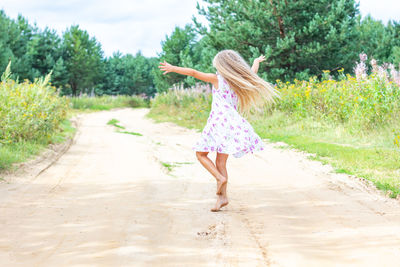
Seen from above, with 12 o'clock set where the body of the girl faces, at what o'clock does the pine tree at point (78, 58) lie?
The pine tree is roughly at 1 o'clock from the girl.

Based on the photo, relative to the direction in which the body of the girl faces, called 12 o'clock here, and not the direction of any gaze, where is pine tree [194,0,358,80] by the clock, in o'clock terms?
The pine tree is roughly at 2 o'clock from the girl.

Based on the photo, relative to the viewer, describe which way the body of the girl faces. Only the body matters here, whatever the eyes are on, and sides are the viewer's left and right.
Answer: facing away from the viewer and to the left of the viewer

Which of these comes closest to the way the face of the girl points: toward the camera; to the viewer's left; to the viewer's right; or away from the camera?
away from the camera
